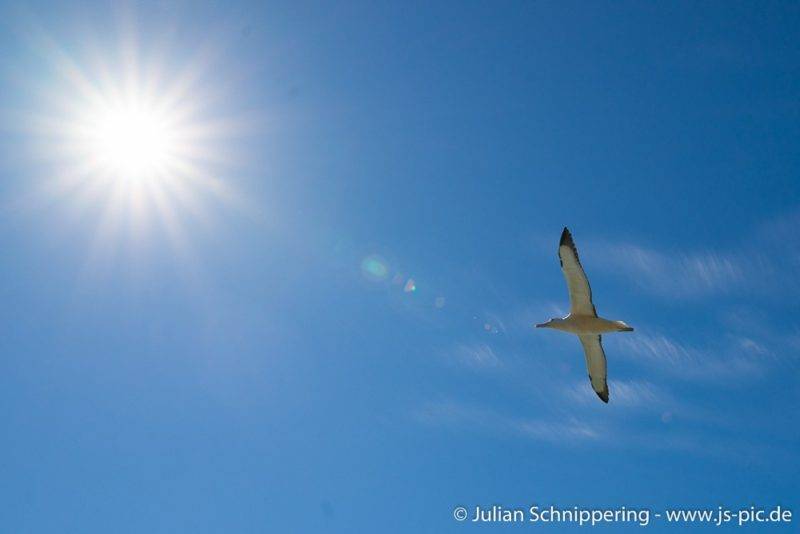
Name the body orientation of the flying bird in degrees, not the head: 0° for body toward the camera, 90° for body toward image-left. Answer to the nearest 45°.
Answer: approximately 90°
